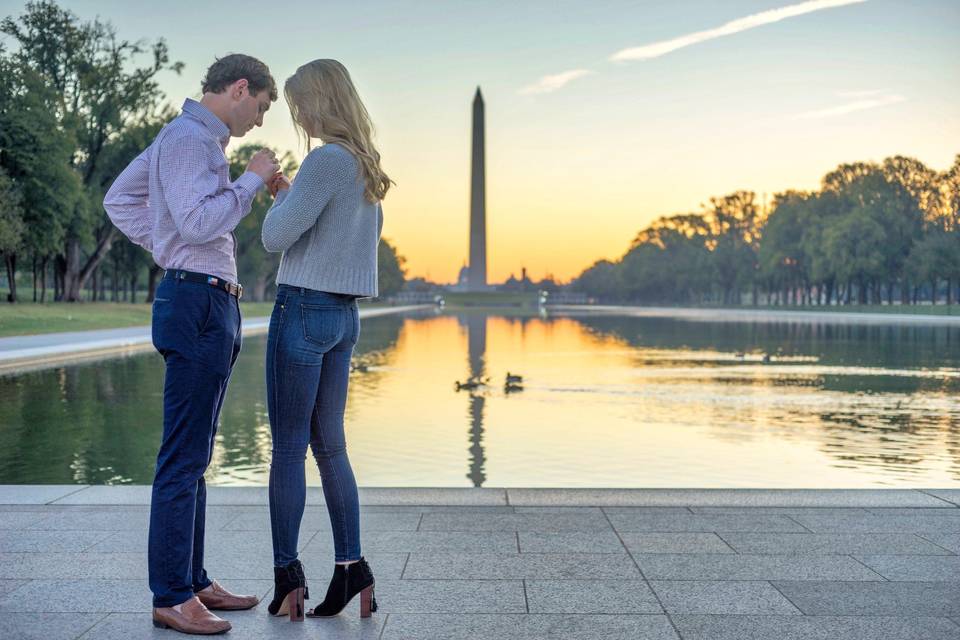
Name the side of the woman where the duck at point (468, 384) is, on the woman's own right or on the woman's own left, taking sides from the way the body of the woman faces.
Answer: on the woman's own right

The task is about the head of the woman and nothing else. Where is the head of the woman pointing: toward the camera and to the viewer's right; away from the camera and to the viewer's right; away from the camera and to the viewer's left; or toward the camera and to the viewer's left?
away from the camera and to the viewer's left

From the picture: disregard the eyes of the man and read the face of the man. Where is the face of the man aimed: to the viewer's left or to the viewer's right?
to the viewer's right

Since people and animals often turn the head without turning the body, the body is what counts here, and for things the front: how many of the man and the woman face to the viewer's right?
1

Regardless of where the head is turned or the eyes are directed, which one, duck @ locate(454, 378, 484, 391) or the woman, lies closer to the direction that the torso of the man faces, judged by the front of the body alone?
the woman

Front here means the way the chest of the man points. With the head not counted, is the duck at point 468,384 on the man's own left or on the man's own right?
on the man's own left

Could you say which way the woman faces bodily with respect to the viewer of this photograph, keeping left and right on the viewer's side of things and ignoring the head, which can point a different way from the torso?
facing away from the viewer and to the left of the viewer

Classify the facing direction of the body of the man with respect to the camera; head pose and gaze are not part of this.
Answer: to the viewer's right

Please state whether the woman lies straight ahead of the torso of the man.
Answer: yes
